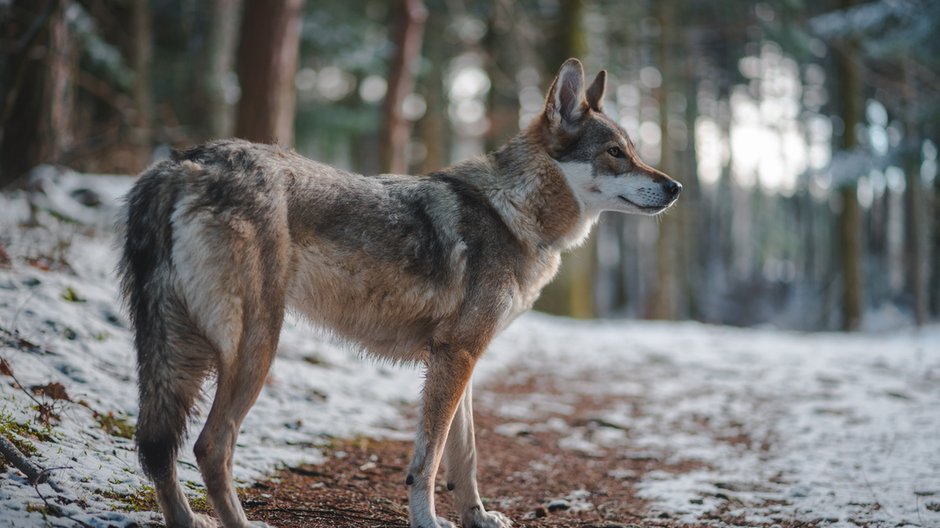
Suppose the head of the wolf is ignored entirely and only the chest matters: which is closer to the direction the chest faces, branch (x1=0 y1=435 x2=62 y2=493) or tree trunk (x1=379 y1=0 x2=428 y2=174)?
the tree trunk

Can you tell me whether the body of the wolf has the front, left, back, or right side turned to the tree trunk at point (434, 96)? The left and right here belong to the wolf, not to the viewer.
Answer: left

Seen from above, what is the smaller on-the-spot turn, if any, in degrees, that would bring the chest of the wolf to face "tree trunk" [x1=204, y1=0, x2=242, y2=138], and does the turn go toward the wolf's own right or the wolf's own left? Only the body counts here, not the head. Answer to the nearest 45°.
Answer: approximately 90° to the wolf's own left

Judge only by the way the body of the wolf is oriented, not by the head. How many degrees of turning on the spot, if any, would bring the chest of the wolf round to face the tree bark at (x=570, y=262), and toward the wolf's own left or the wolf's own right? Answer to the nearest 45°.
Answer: approximately 90° to the wolf's own left

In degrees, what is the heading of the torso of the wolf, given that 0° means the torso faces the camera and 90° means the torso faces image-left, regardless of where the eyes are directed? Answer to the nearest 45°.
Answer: approximately 270°

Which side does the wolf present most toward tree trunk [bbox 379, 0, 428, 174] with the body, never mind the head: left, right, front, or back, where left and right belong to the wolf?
left

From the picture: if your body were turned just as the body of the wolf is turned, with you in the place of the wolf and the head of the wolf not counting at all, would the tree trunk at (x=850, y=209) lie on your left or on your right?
on your left
